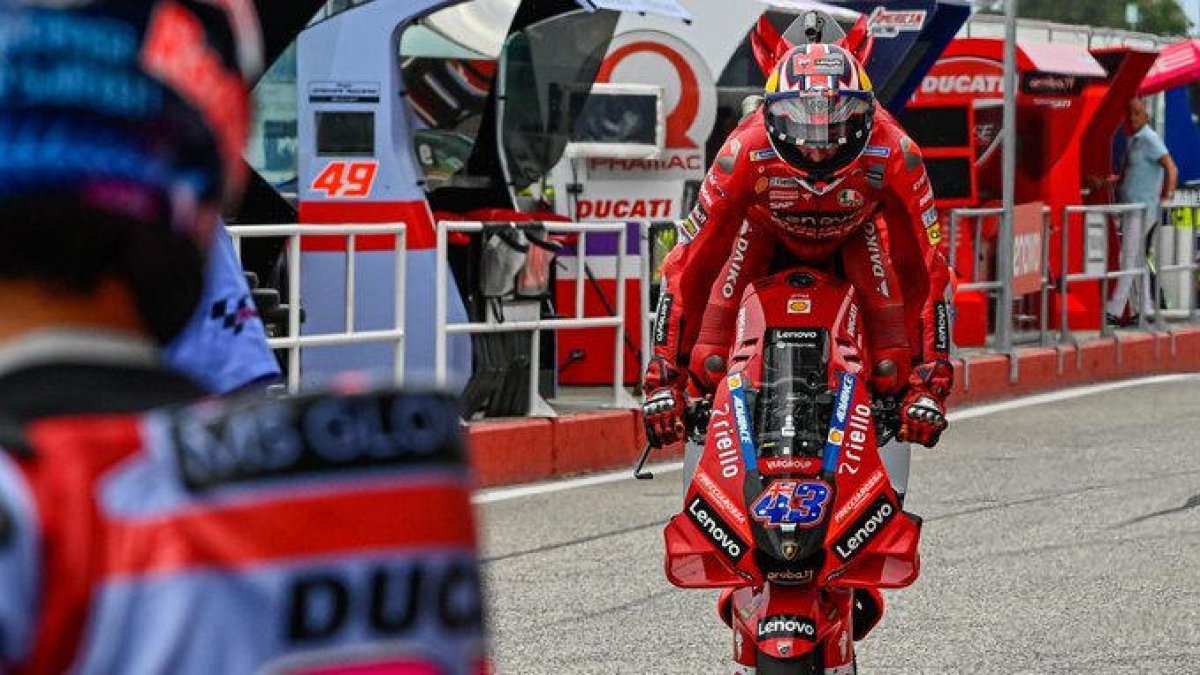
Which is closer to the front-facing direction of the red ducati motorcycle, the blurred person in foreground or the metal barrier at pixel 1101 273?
the blurred person in foreground

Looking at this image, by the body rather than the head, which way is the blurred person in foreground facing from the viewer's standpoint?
away from the camera

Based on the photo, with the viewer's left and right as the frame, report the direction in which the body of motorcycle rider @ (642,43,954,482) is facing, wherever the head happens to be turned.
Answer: facing the viewer

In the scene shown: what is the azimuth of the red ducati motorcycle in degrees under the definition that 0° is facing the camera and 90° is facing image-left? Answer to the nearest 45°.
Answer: approximately 0°

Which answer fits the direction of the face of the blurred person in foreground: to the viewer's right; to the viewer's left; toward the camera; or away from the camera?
away from the camera
